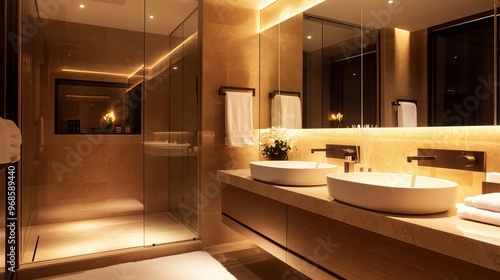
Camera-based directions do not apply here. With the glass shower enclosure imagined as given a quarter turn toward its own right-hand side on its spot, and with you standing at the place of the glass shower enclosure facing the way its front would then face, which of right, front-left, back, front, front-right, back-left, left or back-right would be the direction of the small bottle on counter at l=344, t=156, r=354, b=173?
back-left

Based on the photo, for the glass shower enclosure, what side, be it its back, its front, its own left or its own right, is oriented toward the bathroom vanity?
front

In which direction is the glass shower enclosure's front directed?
toward the camera

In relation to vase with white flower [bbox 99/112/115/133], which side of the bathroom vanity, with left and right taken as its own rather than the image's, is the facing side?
right

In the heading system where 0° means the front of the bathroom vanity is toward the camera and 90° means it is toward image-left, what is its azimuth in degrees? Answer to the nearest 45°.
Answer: approximately 45°

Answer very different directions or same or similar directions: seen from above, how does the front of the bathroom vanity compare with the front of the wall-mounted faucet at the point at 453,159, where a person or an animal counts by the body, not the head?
same or similar directions

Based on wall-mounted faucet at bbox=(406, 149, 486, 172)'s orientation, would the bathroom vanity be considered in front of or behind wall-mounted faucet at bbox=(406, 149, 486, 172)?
in front

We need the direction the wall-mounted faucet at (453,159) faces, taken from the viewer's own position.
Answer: facing the viewer and to the left of the viewer

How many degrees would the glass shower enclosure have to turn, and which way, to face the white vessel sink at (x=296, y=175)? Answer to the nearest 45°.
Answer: approximately 45° to its left

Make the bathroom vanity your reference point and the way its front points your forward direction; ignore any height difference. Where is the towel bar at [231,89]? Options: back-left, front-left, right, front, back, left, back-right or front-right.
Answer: right

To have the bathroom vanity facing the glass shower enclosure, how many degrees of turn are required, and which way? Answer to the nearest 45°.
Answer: approximately 90° to its right

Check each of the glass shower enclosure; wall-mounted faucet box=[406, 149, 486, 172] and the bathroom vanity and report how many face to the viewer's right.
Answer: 0

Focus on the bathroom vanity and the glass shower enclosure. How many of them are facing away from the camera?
0

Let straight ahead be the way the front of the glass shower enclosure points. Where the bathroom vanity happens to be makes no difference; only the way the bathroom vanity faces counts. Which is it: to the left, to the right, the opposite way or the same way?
to the right
